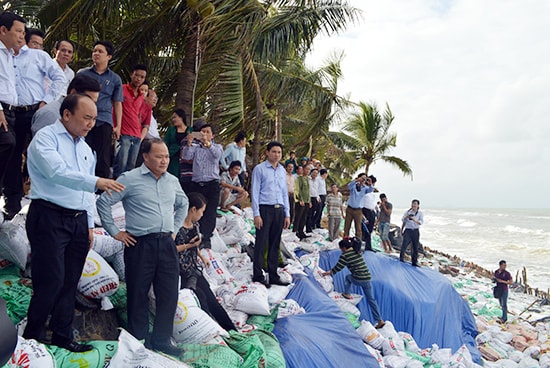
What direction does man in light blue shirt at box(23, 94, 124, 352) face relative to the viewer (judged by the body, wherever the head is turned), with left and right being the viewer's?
facing the viewer and to the right of the viewer

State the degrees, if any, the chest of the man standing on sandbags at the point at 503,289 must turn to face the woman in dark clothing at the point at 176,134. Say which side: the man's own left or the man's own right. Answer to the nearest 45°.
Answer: approximately 45° to the man's own right

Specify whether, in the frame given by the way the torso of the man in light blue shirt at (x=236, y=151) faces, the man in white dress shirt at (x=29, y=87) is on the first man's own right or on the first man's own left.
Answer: on the first man's own right

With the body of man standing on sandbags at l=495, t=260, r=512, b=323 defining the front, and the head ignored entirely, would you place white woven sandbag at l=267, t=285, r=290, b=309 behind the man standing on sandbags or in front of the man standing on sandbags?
in front

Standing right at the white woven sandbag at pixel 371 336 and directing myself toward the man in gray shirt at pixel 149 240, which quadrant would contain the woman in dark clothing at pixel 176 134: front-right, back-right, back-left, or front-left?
front-right

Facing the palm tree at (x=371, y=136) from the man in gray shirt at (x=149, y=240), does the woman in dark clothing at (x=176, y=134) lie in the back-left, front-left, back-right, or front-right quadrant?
front-left

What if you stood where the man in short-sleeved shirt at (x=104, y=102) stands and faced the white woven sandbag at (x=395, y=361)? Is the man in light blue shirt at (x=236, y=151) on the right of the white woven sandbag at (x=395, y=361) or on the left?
left

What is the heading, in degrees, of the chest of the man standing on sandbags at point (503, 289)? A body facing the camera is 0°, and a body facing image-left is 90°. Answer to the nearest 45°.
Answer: approximately 0°

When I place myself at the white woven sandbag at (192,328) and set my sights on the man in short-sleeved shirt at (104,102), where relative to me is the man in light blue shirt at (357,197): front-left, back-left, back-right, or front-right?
front-right

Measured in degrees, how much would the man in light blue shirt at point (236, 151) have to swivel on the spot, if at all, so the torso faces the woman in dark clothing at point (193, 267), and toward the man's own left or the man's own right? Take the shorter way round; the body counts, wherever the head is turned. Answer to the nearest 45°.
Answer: approximately 45° to the man's own right

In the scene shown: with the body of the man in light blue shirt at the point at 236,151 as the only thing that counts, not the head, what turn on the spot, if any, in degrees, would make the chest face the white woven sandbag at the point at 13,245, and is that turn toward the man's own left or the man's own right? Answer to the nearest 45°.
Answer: approximately 45° to the man's own right

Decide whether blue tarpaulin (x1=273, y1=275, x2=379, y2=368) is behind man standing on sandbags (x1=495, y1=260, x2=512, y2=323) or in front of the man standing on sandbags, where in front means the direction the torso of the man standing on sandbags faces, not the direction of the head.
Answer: in front
